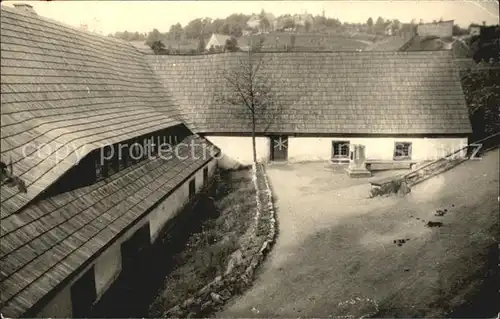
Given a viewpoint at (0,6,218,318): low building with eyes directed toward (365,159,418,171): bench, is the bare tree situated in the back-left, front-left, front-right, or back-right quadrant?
front-left

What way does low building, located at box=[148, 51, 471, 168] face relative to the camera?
toward the camera

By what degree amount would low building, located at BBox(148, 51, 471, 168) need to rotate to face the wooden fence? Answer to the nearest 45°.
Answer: approximately 45° to its left

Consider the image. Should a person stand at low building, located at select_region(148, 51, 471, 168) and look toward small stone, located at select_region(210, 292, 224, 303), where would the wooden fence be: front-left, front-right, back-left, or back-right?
front-left

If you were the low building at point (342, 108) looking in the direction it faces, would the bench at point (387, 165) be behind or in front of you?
in front

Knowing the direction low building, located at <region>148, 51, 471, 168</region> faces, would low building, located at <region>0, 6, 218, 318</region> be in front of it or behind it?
in front

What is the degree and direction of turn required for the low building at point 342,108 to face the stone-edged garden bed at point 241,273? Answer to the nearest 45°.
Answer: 0° — it already faces it

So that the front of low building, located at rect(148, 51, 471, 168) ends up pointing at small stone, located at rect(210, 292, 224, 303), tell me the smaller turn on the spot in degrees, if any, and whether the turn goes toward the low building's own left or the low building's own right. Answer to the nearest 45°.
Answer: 0° — it already faces it
